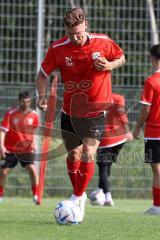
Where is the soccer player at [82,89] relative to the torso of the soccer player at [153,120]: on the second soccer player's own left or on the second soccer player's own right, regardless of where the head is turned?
on the second soccer player's own left

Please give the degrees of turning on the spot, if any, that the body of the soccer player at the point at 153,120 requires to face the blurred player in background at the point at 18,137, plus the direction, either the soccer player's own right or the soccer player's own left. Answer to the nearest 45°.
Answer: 0° — they already face them

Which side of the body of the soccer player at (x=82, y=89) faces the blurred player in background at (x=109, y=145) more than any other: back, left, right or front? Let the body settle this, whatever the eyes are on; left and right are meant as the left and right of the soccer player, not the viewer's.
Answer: back

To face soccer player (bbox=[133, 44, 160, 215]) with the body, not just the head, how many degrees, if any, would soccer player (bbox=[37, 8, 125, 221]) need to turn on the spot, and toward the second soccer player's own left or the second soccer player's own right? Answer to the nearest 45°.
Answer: approximately 135° to the second soccer player's own left

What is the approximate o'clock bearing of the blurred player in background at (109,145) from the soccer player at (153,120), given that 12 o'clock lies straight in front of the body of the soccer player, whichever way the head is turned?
The blurred player in background is roughly at 1 o'clock from the soccer player.

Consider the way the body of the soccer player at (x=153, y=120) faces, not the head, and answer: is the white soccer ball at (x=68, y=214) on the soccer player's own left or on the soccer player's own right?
on the soccer player's own left

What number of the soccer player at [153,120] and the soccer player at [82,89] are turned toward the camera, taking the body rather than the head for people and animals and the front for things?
1

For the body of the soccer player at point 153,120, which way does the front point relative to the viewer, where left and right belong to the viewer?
facing away from the viewer and to the left of the viewer
